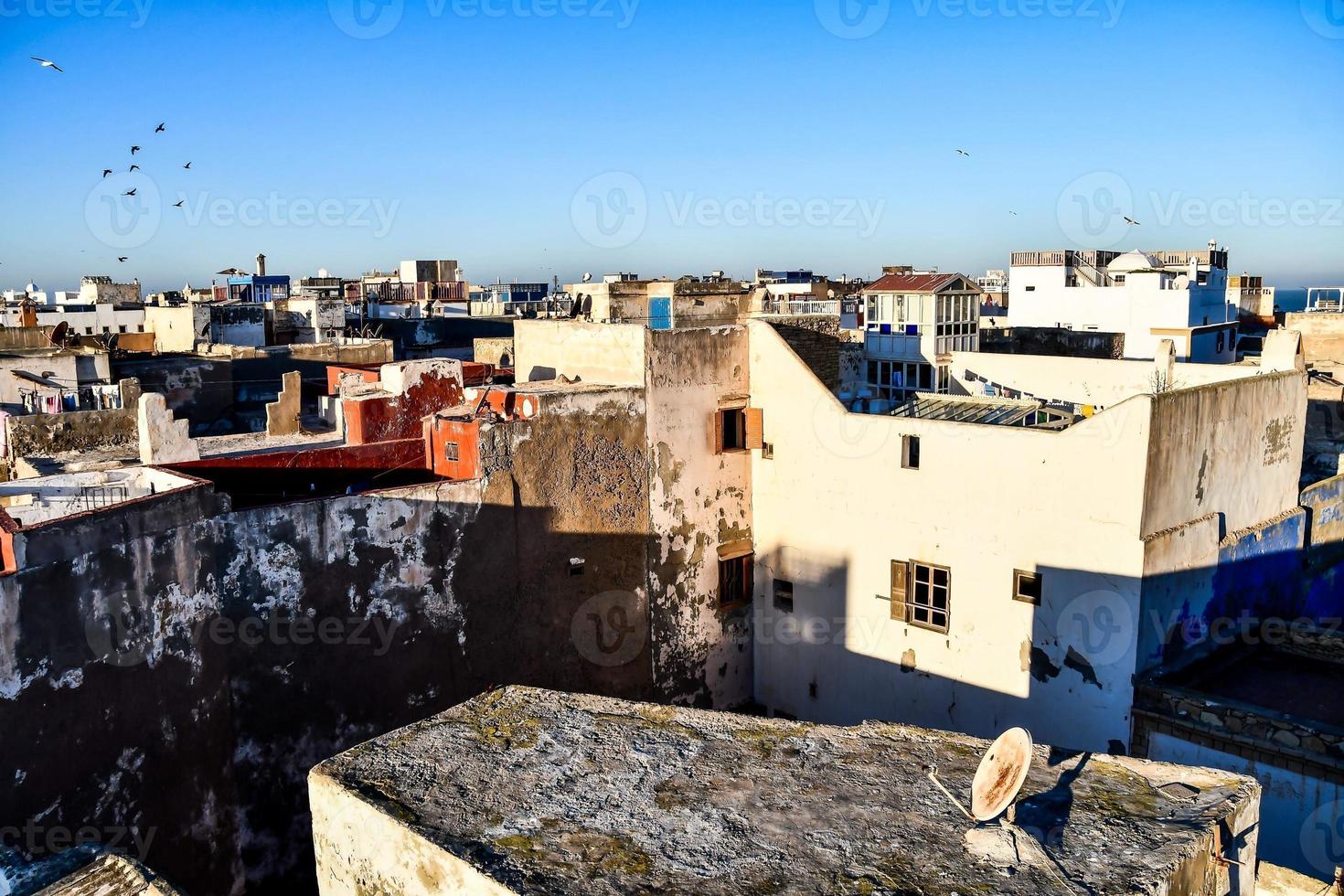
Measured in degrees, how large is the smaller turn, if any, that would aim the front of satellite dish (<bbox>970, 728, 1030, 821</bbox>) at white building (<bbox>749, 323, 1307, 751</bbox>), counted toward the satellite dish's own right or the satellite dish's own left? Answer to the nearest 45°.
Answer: approximately 135° to the satellite dish's own right

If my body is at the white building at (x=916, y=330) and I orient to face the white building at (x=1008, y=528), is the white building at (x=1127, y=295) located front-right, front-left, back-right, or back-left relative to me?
back-left

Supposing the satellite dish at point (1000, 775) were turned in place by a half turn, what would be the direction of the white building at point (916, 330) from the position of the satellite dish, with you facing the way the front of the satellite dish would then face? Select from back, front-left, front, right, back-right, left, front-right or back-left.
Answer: front-left

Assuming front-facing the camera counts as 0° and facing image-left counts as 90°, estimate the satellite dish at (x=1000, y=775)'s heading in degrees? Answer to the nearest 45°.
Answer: approximately 45°

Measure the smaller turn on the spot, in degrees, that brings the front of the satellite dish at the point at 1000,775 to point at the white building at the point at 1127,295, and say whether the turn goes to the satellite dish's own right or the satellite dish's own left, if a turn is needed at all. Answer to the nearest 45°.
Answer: approximately 135° to the satellite dish's own right
